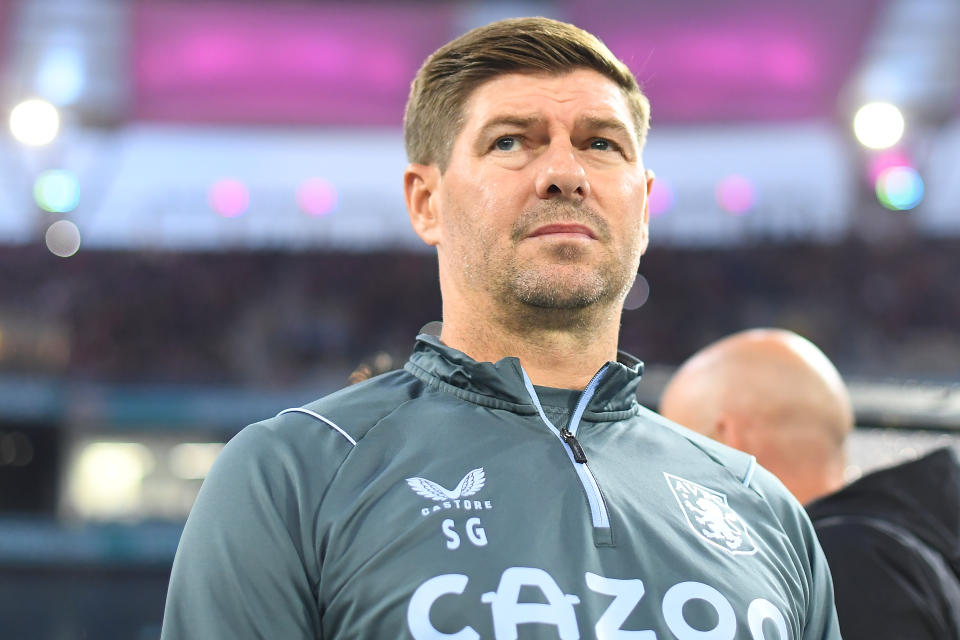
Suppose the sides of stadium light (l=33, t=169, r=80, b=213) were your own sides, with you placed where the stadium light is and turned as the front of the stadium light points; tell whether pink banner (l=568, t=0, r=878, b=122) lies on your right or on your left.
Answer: on your left

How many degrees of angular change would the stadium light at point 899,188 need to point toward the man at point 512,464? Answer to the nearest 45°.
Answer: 0° — it already faces them

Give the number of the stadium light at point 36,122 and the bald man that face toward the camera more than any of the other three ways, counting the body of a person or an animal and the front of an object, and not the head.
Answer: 1

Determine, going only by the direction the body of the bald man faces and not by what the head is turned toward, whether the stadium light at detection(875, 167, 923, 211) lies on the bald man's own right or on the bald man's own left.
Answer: on the bald man's own right

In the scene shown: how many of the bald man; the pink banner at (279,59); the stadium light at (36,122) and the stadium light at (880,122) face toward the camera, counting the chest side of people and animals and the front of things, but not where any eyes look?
3

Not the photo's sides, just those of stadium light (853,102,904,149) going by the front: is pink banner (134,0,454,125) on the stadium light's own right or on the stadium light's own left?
on the stadium light's own right

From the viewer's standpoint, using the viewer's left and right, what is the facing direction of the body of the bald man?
facing away from the viewer and to the left of the viewer

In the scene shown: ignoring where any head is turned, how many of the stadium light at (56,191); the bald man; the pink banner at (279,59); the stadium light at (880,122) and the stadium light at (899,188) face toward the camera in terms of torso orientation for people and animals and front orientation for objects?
4

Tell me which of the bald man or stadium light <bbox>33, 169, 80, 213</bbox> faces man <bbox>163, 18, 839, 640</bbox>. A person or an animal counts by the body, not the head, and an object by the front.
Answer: the stadium light

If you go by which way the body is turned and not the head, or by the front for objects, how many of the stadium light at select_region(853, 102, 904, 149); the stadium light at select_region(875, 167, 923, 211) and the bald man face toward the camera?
2
